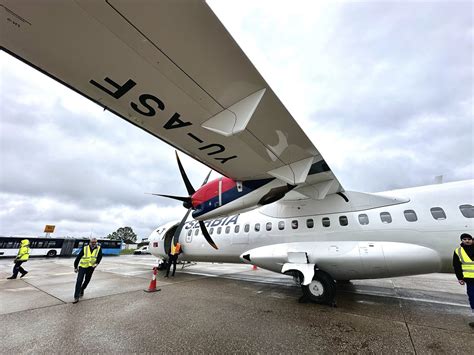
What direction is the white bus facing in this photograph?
to the viewer's left

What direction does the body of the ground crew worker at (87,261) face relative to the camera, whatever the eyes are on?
toward the camera

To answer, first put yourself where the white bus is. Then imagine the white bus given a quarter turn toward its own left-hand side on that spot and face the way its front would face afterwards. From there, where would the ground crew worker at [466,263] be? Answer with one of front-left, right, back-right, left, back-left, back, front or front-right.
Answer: front

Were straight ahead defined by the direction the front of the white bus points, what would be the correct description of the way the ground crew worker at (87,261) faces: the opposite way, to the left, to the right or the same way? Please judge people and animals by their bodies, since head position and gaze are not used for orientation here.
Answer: to the left

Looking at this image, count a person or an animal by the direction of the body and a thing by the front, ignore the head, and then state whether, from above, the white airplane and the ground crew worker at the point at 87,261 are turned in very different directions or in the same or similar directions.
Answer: very different directions

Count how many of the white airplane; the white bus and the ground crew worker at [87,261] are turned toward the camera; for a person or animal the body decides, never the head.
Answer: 1

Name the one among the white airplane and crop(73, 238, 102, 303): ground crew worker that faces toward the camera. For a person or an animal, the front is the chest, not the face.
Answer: the ground crew worker

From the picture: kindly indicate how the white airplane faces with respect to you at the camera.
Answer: facing away from the viewer and to the left of the viewer

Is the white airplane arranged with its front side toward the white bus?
yes

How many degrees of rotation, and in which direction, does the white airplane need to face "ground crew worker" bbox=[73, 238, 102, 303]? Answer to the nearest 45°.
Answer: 0° — it already faces them

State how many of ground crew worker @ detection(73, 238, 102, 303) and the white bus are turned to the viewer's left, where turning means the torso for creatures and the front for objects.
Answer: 1
